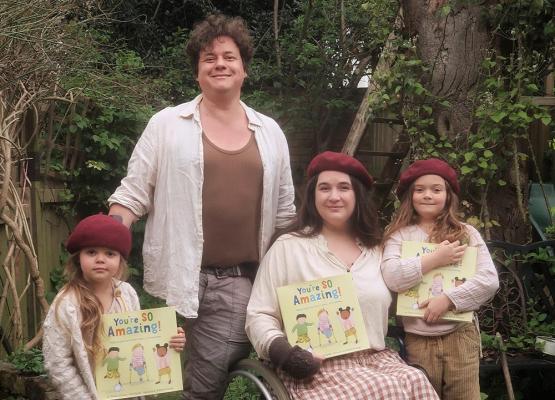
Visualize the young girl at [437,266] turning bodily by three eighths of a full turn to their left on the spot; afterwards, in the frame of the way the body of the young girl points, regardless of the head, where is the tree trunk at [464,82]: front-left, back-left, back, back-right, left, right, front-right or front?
front-left

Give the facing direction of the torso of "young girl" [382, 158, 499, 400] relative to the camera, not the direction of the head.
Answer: toward the camera

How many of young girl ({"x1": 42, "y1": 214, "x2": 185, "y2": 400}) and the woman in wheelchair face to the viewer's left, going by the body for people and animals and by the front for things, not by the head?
0

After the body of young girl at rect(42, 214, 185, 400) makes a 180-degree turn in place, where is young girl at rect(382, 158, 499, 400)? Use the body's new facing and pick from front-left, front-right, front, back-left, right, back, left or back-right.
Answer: back-right

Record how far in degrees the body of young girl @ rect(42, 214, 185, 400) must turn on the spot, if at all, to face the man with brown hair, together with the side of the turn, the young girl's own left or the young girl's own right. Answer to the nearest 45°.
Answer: approximately 90° to the young girl's own left

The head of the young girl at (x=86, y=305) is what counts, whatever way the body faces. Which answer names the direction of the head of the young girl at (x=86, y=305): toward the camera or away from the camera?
toward the camera

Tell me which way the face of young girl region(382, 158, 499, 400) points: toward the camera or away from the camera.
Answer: toward the camera

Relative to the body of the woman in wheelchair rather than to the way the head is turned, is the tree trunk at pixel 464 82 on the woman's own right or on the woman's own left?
on the woman's own left

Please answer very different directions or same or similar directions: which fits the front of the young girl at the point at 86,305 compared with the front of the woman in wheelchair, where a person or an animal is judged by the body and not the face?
same or similar directions

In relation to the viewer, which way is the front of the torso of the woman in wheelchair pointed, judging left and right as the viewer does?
facing the viewer and to the right of the viewer

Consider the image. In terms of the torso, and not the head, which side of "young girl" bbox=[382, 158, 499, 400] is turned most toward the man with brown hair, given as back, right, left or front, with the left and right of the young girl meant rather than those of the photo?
right

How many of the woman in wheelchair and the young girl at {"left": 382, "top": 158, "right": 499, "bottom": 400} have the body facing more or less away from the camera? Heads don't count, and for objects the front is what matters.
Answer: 0
